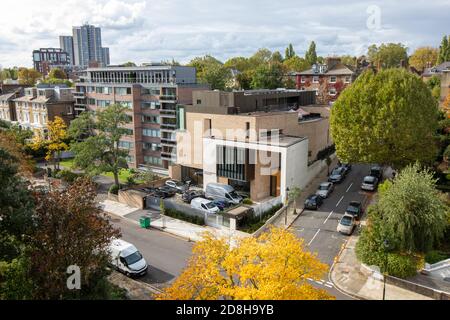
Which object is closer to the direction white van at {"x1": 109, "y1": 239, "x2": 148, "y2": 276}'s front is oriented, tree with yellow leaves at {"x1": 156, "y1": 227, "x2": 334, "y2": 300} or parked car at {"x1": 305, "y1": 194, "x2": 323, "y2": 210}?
the tree with yellow leaves

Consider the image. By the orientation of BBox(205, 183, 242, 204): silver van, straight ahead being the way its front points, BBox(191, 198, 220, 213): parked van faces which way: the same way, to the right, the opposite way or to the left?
the same way

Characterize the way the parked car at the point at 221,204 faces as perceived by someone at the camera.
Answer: facing the viewer and to the right of the viewer

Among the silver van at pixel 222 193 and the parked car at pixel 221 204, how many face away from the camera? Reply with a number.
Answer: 0

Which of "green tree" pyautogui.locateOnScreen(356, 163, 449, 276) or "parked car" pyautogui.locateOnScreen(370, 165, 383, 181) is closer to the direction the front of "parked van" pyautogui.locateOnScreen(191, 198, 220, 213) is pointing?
the green tree

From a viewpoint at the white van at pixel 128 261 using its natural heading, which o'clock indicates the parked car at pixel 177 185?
The parked car is roughly at 8 o'clock from the white van.

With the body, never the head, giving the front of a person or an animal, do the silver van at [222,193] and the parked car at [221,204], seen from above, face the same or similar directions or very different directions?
same or similar directions

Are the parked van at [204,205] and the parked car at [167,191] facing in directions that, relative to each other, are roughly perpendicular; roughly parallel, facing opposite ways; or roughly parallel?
roughly parallel
